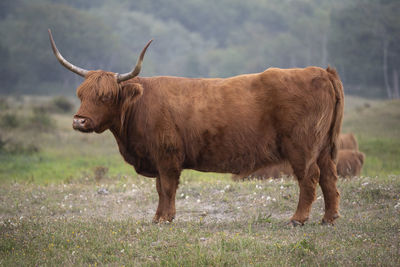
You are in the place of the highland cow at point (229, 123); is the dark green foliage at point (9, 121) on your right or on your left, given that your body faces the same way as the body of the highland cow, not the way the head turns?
on your right

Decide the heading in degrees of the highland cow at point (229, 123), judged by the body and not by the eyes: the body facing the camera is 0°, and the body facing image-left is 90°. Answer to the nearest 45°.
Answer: approximately 90°

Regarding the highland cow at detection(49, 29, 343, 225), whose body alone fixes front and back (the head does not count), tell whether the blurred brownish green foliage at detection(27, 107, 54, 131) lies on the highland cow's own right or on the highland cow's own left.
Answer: on the highland cow's own right
